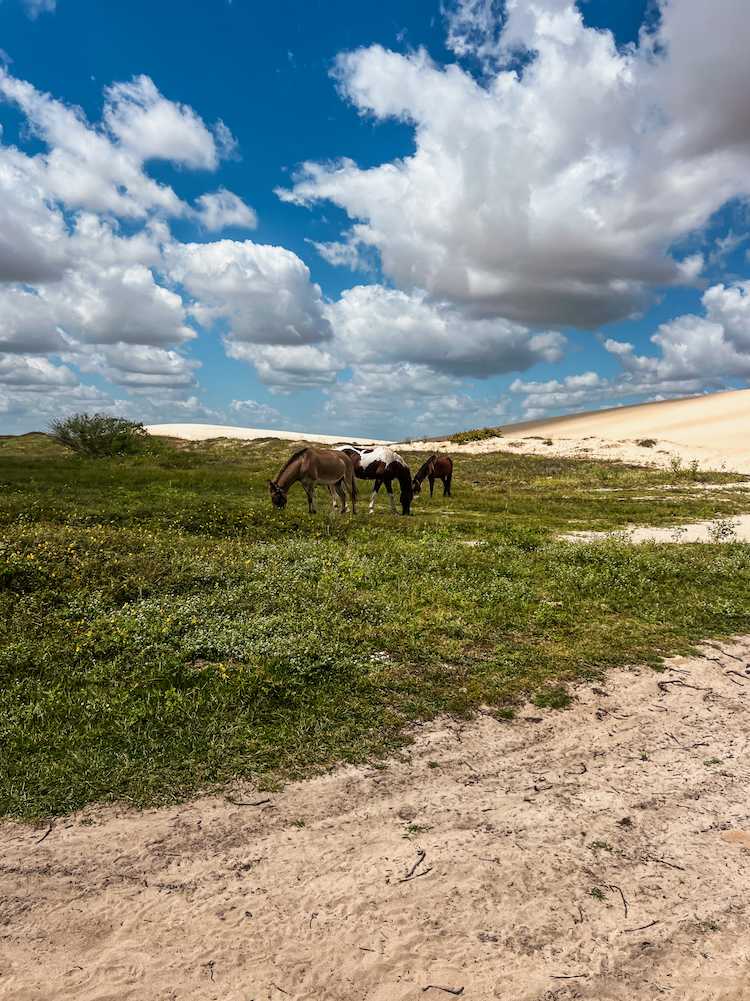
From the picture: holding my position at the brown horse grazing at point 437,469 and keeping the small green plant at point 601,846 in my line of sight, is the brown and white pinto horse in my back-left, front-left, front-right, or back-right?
front-right
